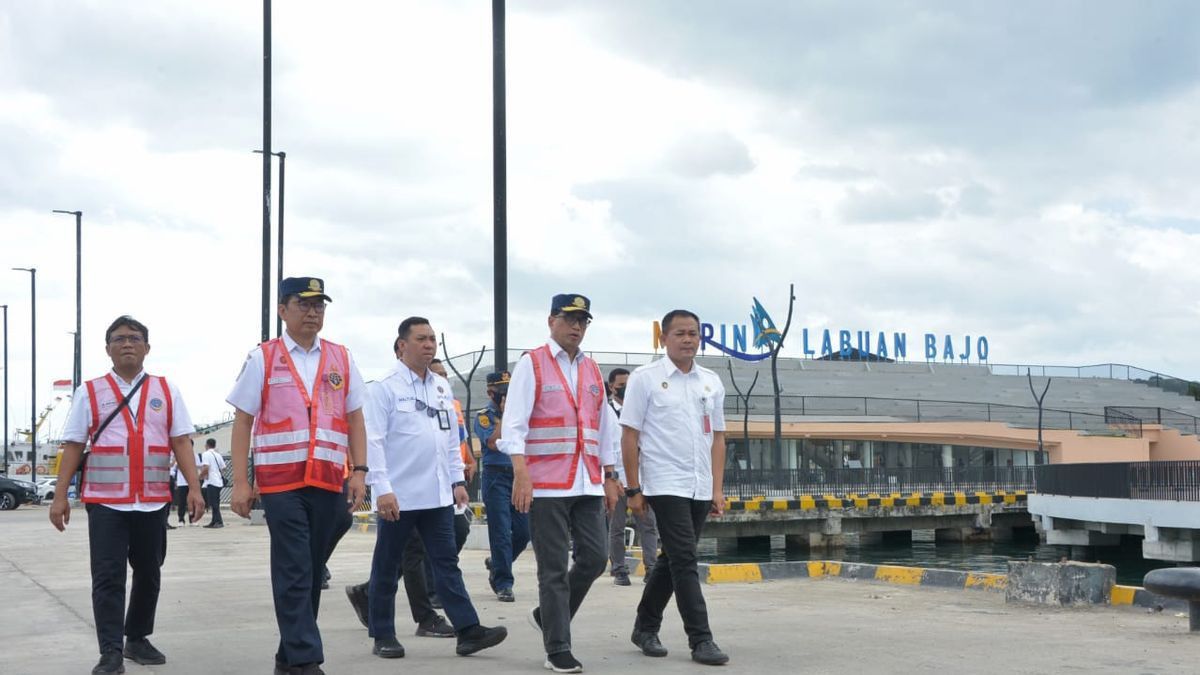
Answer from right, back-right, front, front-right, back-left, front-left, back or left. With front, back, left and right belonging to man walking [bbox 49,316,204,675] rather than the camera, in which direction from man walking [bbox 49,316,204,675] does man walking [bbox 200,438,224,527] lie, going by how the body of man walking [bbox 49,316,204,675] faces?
back

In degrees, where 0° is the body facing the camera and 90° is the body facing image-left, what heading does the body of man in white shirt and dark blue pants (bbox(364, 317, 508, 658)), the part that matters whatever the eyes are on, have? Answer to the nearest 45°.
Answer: approximately 315°

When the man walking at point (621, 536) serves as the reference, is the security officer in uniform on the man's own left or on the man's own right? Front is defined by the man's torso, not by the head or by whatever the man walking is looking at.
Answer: on the man's own right

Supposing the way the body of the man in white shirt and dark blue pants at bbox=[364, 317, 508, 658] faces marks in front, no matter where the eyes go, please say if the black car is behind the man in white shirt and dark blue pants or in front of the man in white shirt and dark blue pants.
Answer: behind

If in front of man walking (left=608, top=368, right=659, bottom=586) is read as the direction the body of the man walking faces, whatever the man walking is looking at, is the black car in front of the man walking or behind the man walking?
behind

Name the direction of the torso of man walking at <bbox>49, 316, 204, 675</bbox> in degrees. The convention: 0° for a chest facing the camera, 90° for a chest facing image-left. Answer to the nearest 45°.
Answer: approximately 0°

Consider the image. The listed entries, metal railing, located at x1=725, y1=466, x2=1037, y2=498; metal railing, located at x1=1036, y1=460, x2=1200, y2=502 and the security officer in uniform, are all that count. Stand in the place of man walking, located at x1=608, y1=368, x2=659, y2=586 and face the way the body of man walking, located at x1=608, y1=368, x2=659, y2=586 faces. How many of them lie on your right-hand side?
1

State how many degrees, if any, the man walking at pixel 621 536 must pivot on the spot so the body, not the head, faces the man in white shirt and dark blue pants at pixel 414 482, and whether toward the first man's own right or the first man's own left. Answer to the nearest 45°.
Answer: approximately 45° to the first man's own right
